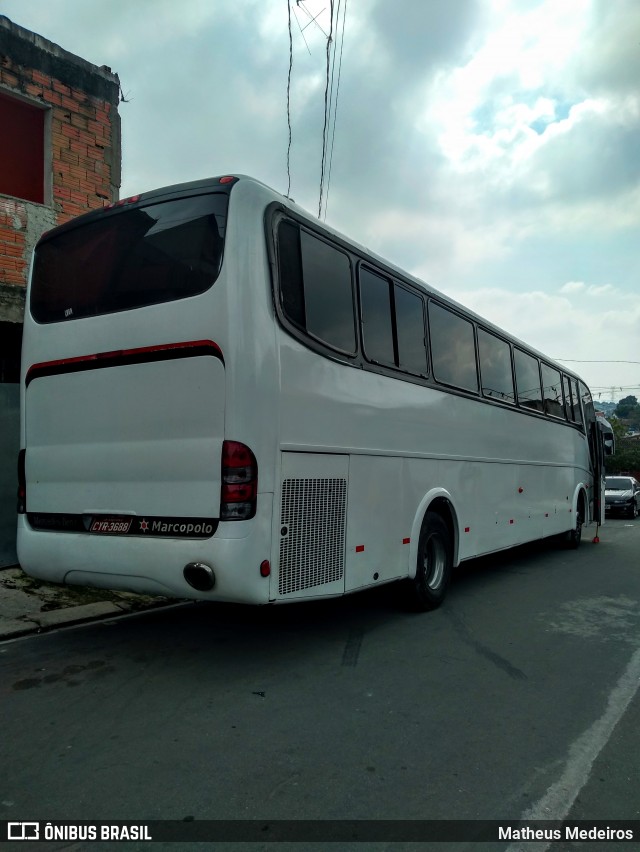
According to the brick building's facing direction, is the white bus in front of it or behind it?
in front

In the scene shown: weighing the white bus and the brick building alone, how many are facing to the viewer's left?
0

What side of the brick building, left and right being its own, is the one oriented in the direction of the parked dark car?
left

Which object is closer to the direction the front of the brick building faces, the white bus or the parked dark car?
the white bus

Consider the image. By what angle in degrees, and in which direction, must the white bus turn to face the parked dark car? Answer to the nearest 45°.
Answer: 0° — it already faces it

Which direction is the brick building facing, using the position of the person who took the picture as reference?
facing the viewer and to the right of the viewer

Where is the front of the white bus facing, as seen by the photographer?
facing away from the viewer and to the right of the viewer

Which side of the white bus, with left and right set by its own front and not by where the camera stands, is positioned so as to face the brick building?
left

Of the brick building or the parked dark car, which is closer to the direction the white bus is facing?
the parked dark car

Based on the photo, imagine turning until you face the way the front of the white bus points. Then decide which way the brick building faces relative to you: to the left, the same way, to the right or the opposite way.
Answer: to the right
